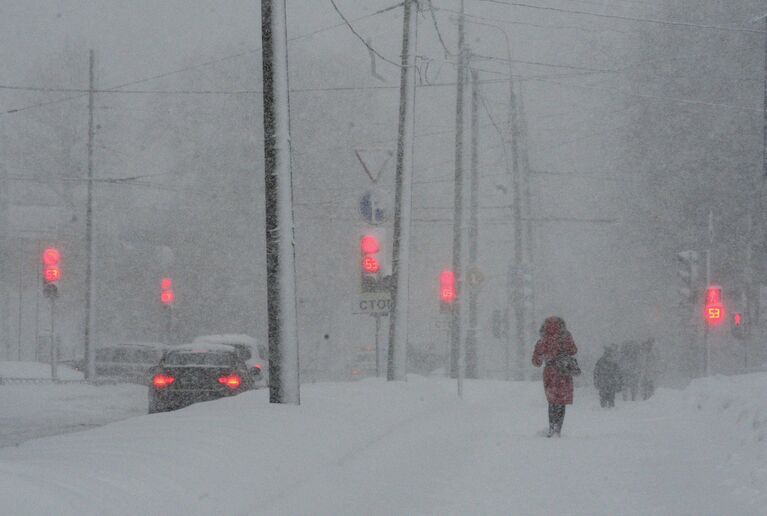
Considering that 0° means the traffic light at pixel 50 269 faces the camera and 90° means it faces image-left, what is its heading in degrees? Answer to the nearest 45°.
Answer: approximately 0°

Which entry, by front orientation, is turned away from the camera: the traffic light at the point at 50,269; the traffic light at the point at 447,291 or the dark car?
the dark car

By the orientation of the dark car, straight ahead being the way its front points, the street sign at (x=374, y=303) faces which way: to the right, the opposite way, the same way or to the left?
the opposite way

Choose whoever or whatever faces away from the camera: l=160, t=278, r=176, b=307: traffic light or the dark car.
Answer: the dark car

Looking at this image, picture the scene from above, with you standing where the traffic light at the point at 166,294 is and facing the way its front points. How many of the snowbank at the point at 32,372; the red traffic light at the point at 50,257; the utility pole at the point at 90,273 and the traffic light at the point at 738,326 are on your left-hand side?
1

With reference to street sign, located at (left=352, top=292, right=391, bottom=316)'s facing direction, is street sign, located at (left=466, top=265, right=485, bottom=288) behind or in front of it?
behind

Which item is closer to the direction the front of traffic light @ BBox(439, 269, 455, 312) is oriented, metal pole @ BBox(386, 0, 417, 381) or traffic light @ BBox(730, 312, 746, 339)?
the metal pole
